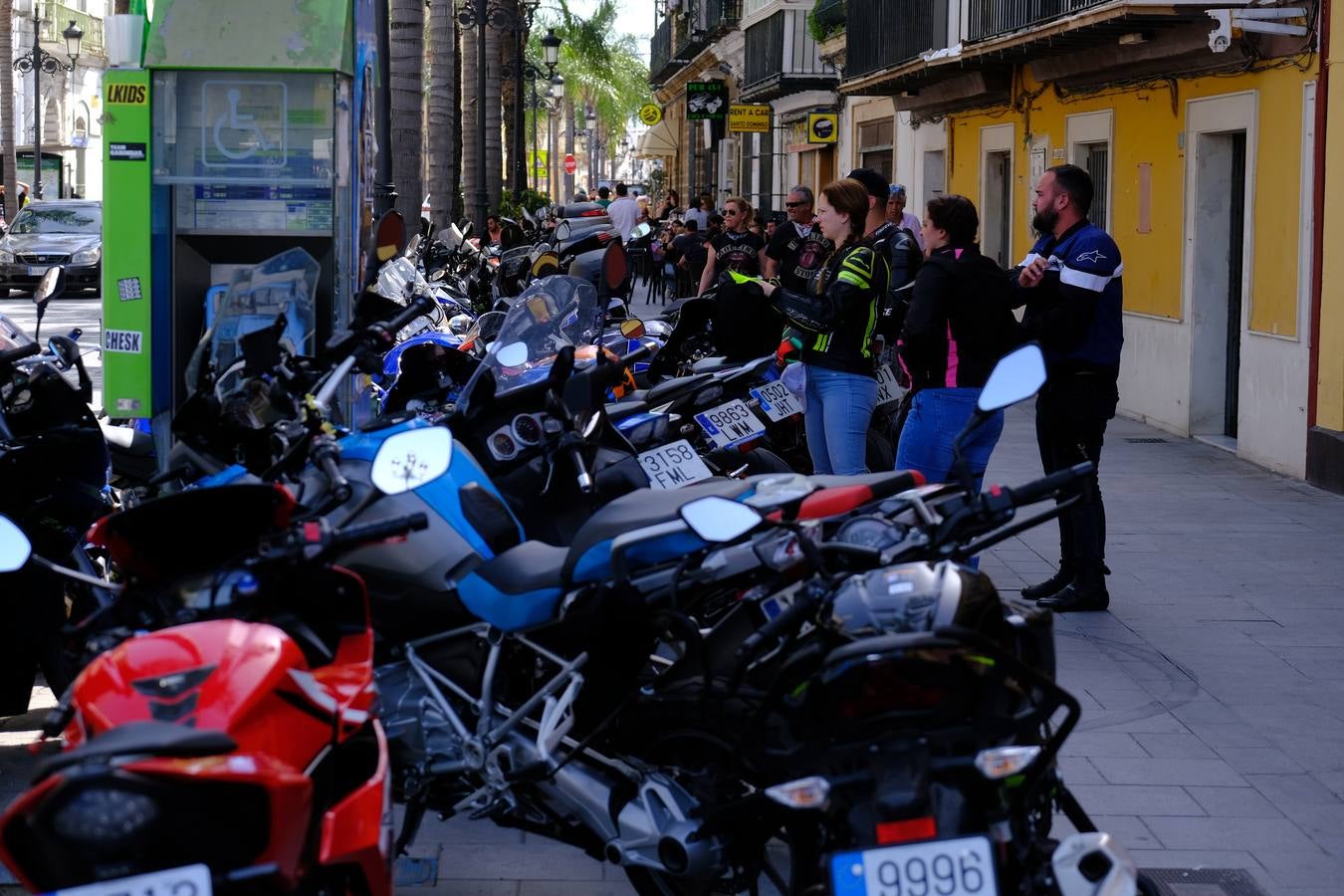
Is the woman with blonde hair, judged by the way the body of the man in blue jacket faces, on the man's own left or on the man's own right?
on the man's own right

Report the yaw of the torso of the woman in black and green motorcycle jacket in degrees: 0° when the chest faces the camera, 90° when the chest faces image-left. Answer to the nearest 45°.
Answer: approximately 90°

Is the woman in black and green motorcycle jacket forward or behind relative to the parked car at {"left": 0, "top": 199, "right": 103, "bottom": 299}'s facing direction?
forward

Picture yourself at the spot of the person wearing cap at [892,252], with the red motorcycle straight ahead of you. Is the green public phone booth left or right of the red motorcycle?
right

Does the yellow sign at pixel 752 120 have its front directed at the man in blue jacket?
yes

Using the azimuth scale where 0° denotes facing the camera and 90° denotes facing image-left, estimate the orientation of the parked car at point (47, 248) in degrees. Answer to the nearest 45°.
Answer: approximately 0°

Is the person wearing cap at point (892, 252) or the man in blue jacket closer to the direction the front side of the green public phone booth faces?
the man in blue jacket

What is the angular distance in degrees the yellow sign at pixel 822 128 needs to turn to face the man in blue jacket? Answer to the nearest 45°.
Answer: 0° — it already faces them

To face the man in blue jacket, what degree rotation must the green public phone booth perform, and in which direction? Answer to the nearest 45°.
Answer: approximately 90° to its left

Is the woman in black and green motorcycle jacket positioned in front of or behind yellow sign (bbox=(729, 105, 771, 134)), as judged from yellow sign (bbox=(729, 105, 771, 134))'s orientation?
in front
